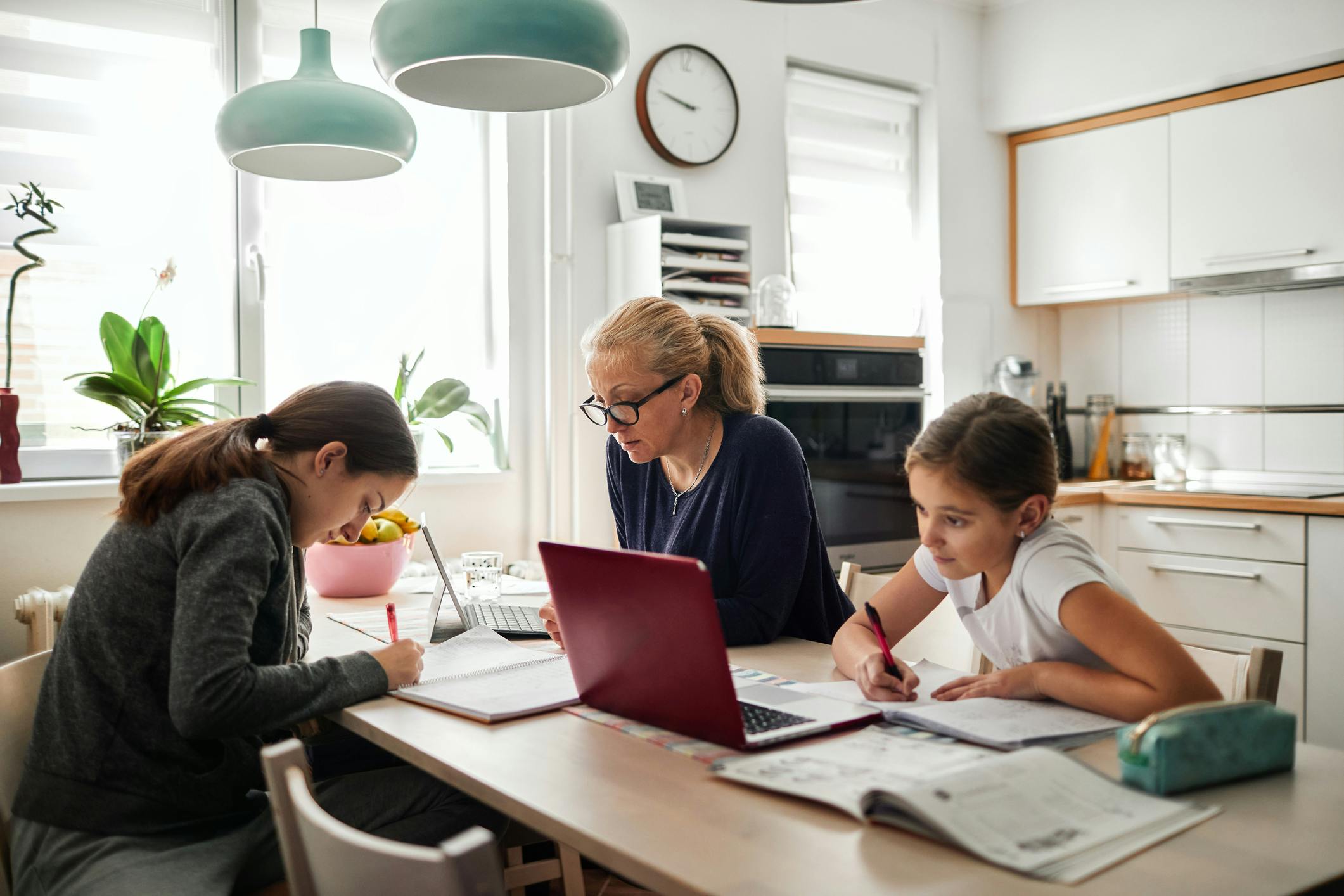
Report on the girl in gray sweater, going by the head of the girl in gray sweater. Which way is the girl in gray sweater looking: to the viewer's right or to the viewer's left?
to the viewer's right

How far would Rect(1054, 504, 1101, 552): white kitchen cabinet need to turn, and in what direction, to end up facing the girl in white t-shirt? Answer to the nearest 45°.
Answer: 0° — it already faces them

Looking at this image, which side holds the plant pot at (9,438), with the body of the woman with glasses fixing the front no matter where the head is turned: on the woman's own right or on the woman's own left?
on the woman's own right

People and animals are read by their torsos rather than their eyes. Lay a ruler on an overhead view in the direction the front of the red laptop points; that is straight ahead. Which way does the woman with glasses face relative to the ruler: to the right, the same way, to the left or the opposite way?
the opposite way

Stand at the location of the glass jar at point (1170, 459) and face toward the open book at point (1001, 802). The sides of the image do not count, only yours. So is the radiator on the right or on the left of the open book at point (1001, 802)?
right

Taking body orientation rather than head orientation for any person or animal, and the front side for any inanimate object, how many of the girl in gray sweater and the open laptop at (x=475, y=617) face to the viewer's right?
2

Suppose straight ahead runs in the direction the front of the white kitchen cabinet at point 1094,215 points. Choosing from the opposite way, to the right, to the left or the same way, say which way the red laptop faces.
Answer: the opposite way

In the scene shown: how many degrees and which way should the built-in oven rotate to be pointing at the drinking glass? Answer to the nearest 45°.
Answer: approximately 45° to its right

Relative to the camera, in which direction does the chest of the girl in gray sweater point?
to the viewer's right

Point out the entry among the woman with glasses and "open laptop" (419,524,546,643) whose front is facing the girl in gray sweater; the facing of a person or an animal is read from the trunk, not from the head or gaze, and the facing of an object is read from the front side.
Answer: the woman with glasses

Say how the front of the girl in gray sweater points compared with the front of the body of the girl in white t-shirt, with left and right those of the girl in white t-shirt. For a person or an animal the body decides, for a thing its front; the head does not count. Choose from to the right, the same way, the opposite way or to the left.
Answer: the opposite way

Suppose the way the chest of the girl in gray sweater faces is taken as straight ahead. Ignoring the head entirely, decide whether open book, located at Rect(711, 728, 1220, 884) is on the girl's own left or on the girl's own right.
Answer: on the girl's own right

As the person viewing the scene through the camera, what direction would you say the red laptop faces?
facing away from the viewer and to the right of the viewer

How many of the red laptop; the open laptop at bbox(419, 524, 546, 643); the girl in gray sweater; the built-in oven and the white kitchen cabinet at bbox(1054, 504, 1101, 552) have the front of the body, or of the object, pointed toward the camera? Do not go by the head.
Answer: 2
